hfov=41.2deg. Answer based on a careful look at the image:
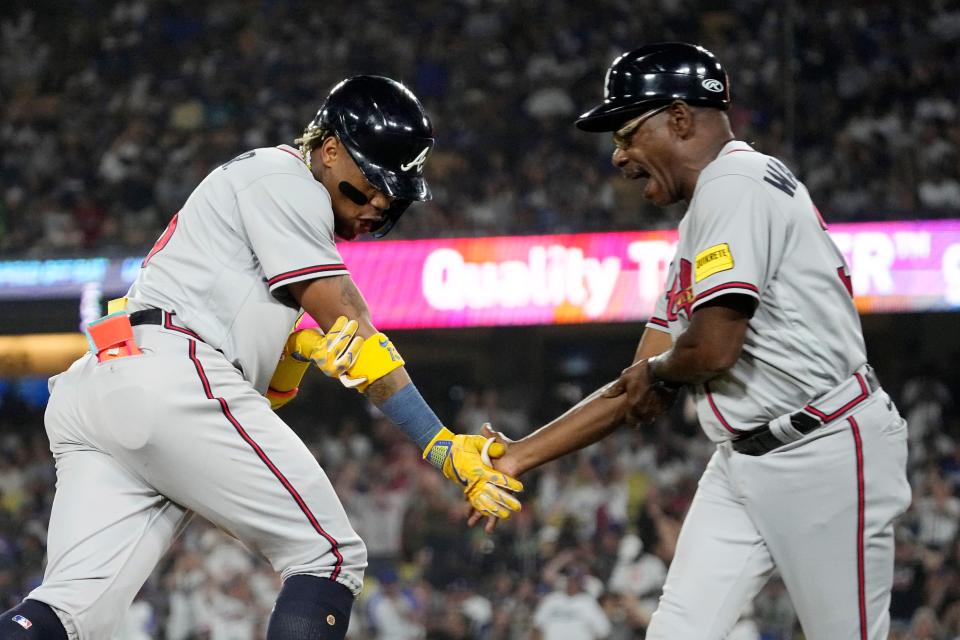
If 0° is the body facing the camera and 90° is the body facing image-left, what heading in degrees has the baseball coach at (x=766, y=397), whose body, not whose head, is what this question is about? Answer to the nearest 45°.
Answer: approximately 90°

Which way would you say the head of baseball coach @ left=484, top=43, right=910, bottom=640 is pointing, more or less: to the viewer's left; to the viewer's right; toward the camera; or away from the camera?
to the viewer's left

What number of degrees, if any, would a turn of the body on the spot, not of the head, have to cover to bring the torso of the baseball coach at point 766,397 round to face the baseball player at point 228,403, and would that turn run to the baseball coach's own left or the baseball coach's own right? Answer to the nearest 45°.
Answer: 0° — they already face them
